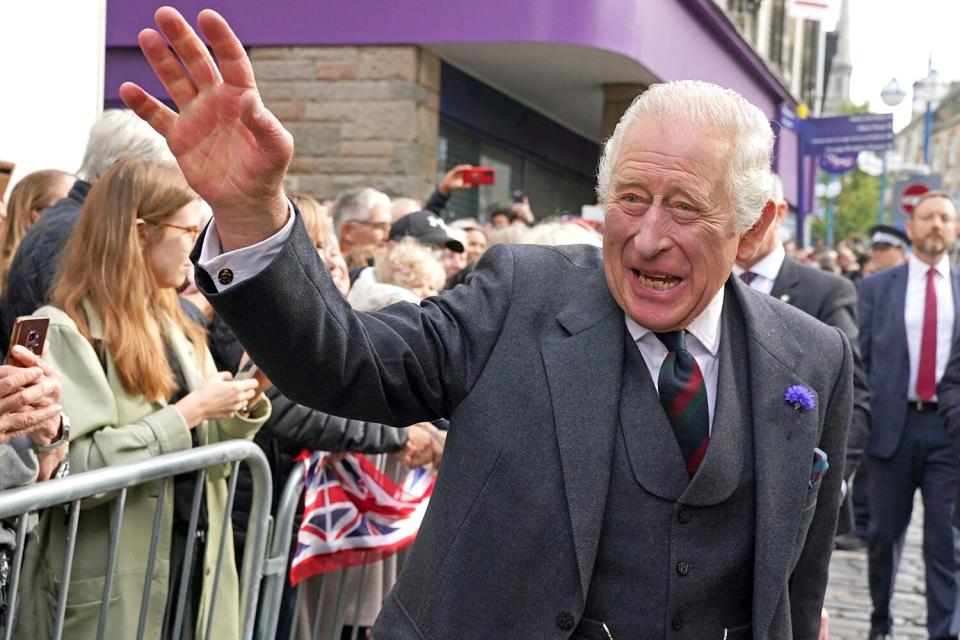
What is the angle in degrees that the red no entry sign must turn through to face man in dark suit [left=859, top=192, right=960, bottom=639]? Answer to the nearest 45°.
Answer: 0° — it already faces them

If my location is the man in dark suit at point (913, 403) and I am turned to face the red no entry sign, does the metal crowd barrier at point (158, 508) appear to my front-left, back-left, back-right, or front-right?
back-left

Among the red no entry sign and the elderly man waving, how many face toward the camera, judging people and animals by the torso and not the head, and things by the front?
2

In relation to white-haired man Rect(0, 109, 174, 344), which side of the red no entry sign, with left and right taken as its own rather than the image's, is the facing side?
front

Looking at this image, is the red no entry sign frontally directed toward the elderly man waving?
yes

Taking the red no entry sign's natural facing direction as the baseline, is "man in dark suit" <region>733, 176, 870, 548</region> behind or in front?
in front

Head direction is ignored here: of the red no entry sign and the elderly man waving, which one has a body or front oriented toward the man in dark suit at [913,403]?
the red no entry sign

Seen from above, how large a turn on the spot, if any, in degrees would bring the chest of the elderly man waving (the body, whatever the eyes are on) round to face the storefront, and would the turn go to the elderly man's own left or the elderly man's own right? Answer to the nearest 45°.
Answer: approximately 180°

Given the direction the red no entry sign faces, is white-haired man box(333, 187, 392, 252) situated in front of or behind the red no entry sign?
in front
